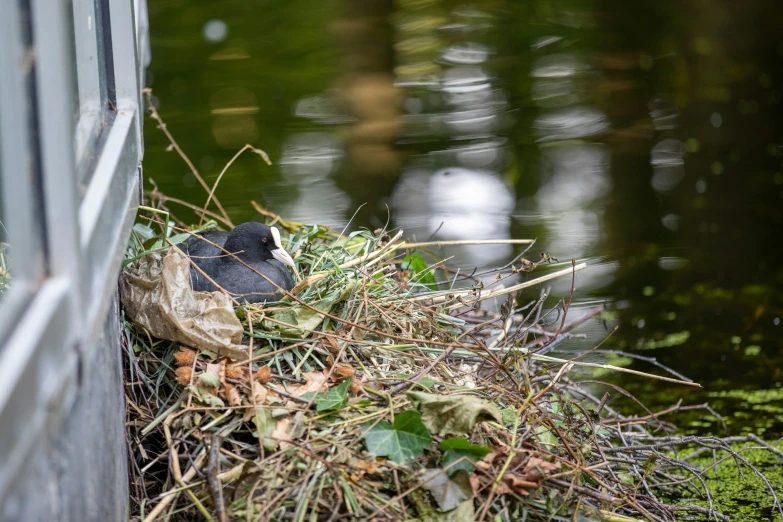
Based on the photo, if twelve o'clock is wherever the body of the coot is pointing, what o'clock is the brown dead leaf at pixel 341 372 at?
The brown dead leaf is roughly at 1 o'clock from the coot.

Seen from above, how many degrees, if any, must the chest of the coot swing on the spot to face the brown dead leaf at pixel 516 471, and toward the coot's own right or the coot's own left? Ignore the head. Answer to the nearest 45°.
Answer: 0° — it already faces it

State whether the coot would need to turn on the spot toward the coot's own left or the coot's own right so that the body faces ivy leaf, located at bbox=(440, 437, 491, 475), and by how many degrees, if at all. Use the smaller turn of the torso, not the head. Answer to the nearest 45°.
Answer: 0° — it already faces it

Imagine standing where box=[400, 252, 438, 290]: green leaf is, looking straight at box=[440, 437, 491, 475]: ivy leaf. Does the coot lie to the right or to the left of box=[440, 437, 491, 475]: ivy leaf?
right

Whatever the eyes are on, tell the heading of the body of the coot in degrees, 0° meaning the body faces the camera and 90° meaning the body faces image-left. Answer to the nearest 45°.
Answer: approximately 315°

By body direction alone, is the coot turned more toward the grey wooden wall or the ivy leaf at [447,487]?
the ivy leaf

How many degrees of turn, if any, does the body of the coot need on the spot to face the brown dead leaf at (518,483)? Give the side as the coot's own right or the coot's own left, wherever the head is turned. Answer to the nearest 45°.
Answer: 0° — it already faces it

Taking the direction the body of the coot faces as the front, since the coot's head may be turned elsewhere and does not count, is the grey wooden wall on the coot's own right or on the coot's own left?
on the coot's own right

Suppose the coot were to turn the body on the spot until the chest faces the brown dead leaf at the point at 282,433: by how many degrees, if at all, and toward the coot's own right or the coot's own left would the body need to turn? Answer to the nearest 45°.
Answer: approximately 45° to the coot's own right
